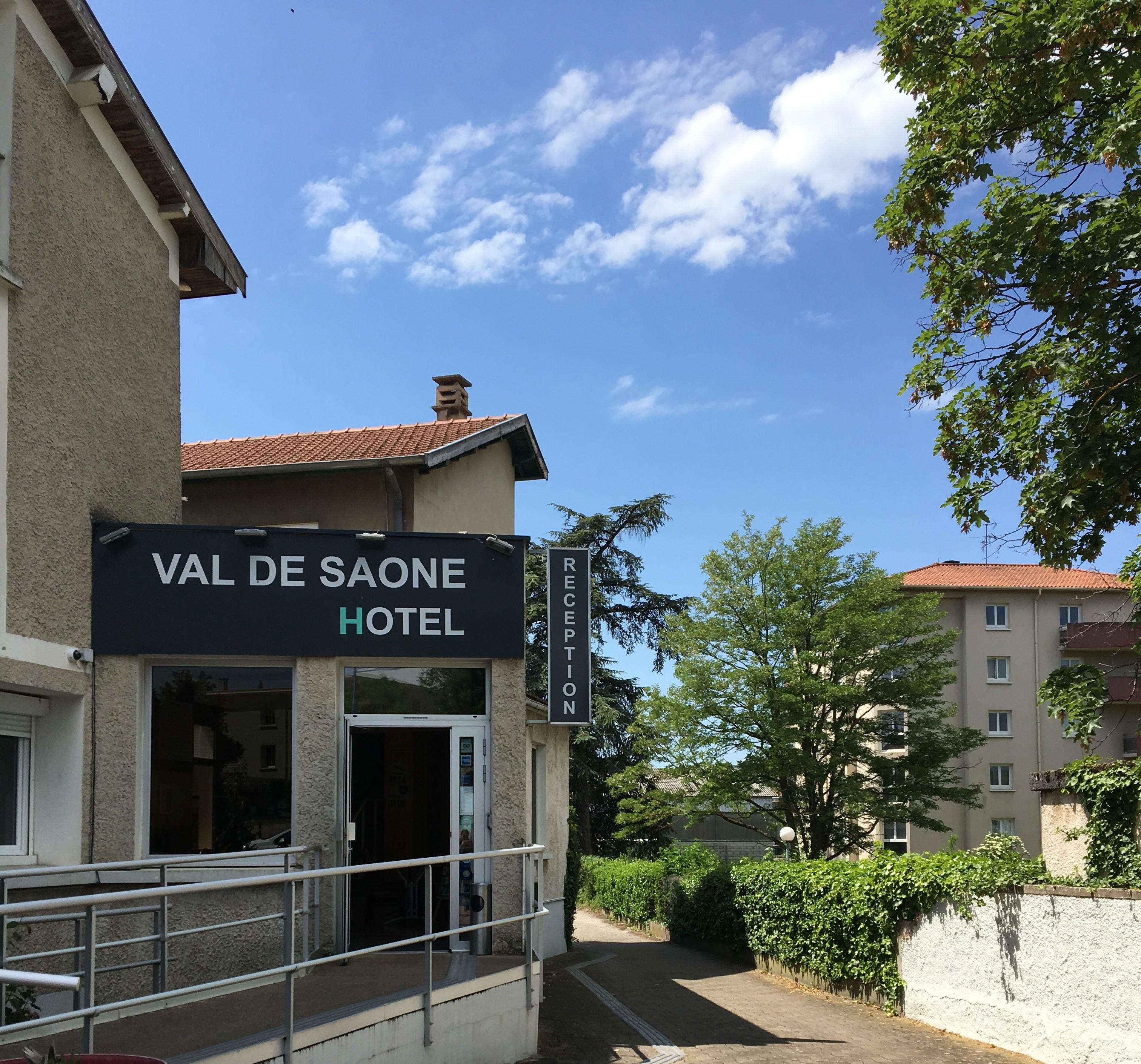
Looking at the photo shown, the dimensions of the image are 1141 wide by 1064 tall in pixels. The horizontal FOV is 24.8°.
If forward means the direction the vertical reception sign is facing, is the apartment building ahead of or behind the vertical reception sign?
behind

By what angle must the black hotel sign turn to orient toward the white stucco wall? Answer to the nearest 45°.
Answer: approximately 90° to its left

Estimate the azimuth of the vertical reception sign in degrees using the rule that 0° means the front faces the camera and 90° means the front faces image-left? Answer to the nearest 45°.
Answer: approximately 0°

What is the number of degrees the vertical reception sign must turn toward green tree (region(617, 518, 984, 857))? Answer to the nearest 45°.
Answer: approximately 180°

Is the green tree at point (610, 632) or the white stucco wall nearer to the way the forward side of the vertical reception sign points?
the white stucco wall

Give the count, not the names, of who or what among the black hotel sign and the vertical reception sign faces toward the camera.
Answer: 2

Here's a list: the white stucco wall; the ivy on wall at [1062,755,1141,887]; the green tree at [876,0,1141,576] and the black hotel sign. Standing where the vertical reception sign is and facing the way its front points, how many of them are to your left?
3

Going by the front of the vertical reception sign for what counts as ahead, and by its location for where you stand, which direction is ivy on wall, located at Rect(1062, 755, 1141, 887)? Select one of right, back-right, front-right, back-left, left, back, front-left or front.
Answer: left

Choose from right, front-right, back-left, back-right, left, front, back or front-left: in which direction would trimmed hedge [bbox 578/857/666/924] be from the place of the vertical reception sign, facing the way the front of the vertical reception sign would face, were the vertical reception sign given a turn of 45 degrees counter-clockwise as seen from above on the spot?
back-left

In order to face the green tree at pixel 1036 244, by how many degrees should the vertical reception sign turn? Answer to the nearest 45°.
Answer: approximately 90° to its left
